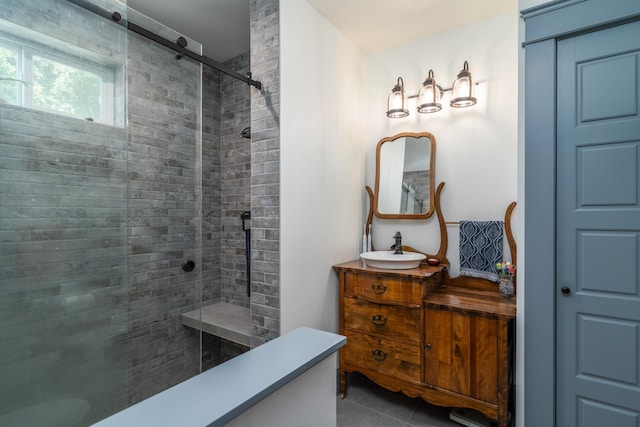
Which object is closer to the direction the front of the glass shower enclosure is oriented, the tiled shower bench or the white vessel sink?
the white vessel sink

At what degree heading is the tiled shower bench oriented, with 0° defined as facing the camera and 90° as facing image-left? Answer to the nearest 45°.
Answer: approximately 45°

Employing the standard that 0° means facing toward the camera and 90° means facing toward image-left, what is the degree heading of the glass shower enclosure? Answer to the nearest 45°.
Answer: approximately 315°

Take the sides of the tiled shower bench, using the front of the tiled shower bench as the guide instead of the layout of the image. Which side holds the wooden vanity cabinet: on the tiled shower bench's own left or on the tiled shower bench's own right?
on the tiled shower bench's own left

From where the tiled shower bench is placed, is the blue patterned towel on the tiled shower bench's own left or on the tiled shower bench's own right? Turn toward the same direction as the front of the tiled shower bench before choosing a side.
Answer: on the tiled shower bench's own left

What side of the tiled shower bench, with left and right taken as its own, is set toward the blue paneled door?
left
